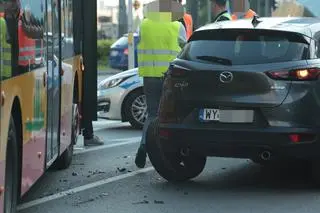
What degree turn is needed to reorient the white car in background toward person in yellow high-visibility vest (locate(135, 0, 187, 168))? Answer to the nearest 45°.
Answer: approximately 45° to its left

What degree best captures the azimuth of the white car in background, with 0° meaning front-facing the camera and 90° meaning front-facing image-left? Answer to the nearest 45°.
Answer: approximately 45°

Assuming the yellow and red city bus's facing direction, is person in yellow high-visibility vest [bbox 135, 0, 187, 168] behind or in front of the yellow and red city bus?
in front

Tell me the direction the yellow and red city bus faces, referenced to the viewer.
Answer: facing away from the viewer and to the right of the viewer

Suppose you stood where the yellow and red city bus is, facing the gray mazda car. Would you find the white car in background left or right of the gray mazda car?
left

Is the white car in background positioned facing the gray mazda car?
no

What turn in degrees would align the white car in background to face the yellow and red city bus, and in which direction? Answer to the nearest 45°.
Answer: approximately 45° to its left

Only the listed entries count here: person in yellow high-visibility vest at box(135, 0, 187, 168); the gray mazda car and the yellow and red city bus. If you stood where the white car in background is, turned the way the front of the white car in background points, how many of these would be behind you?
0

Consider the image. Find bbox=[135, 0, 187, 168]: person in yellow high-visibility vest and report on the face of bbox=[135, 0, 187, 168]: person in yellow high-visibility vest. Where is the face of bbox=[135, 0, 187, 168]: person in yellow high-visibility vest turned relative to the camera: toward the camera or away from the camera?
away from the camera
